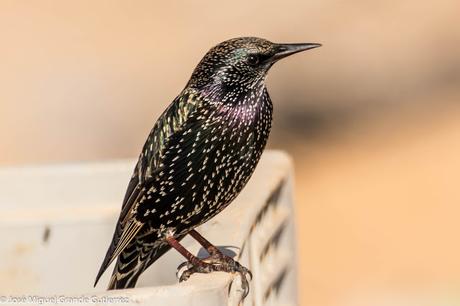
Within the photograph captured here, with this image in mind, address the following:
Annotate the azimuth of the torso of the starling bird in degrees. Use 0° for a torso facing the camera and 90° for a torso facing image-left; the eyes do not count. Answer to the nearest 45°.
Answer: approximately 270°
